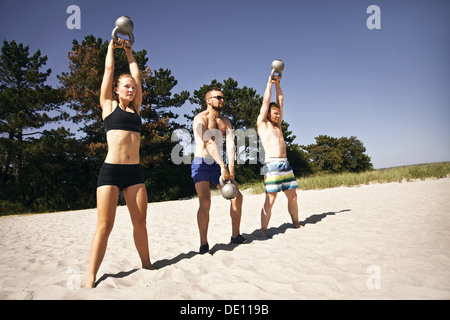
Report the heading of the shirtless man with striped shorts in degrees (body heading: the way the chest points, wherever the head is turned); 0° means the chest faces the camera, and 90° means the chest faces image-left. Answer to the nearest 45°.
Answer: approximately 315°

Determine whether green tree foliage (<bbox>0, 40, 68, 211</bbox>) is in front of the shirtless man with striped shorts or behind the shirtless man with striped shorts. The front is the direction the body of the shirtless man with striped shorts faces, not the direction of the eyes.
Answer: behind

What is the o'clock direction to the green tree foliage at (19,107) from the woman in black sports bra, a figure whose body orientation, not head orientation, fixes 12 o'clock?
The green tree foliage is roughly at 7 o'clock from the woman in black sports bra.

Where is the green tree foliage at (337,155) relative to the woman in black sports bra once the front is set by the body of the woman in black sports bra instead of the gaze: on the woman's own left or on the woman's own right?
on the woman's own left

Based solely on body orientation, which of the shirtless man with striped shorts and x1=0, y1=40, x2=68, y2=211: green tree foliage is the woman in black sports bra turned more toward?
the shirtless man with striped shorts

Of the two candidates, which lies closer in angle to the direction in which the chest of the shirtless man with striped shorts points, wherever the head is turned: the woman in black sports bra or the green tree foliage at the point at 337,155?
the woman in black sports bra

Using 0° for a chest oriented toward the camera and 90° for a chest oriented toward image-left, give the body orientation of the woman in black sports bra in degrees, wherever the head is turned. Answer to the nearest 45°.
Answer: approximately 315°

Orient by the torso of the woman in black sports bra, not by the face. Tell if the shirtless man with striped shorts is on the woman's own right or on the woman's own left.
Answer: on the woman's own left

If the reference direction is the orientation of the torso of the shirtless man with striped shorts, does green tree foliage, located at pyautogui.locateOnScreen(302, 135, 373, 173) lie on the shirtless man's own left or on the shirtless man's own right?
on the shirtless man's own left
